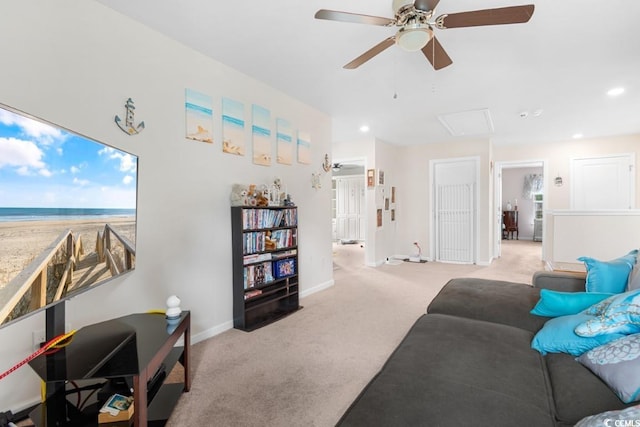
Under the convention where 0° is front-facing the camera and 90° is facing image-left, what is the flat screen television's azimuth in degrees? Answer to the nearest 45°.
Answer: approximately 315°

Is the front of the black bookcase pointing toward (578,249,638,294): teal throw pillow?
yes

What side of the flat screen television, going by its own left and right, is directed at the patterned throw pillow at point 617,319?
front

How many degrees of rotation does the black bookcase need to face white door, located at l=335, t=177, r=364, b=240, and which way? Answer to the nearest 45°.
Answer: approximately 90° to its left

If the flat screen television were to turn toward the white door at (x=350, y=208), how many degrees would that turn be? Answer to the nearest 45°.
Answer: approximately 90° to its left

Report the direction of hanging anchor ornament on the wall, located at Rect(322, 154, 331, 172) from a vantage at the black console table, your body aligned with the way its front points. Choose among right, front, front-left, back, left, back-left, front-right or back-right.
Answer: left

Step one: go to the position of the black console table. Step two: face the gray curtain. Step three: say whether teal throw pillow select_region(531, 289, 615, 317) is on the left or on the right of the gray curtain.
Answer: right

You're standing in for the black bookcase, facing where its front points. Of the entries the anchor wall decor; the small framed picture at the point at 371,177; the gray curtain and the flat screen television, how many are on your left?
2

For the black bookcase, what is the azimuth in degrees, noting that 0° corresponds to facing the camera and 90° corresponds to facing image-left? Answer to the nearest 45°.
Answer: approximately 315°

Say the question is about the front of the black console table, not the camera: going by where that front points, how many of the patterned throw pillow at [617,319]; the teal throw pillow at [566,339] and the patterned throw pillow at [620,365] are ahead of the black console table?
3

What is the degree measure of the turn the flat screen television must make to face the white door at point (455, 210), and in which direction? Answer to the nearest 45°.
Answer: approximately 45° to its left

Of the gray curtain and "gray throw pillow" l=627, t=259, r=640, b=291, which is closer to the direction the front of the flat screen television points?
the gray throw pillow
